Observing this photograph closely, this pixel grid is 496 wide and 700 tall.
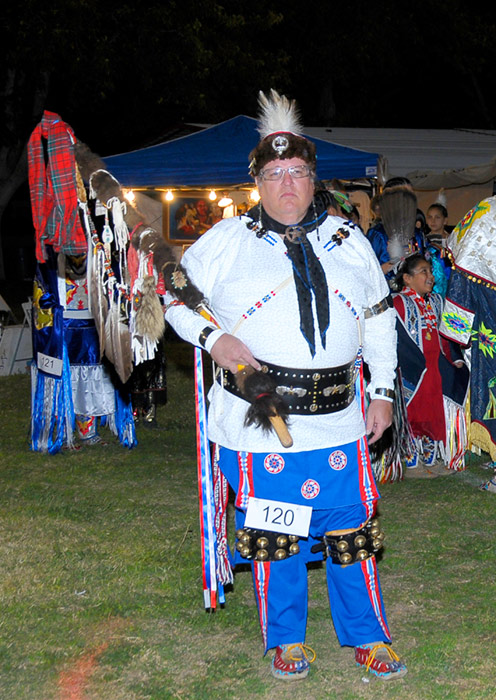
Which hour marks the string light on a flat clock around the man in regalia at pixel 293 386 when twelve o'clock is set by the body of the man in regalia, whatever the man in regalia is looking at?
The string light is roughly at 6 o'clock from the man in regalia.

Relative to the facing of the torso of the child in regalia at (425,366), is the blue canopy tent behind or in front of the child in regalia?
behind

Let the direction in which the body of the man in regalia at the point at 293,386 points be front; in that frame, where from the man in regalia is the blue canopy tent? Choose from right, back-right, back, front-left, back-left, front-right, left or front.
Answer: back

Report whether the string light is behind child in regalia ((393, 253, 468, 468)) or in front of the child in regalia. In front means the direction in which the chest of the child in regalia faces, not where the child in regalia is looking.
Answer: behind

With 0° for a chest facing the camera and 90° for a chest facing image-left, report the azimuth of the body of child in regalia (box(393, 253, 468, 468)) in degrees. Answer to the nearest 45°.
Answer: approximately 315°

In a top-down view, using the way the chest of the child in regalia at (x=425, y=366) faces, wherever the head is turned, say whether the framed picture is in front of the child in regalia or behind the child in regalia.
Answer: behind

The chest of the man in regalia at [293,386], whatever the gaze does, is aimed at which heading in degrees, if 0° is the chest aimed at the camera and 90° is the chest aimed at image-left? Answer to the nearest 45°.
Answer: approximately 0°

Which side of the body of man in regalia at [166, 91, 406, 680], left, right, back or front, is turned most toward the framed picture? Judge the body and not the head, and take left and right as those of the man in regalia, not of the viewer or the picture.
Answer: back
